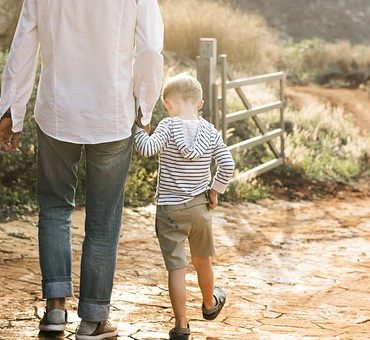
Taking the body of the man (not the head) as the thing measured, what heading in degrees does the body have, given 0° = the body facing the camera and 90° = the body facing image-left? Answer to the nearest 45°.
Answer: approximately 180°

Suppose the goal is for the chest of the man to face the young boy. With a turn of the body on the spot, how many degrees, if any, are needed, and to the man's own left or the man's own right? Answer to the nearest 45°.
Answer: approximately 90° to the man's own right
